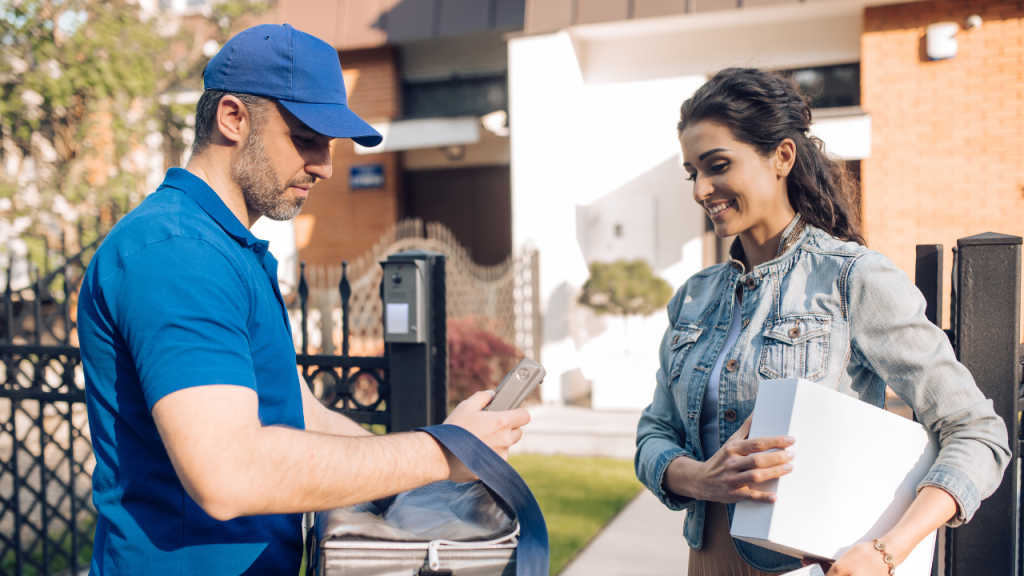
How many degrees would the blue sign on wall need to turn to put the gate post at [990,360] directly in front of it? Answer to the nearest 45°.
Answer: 0° — it already faces it

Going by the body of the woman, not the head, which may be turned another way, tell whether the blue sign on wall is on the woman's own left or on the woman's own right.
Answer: on the woman's own right

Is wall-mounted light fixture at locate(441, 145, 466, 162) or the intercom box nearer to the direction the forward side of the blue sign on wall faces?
the intercom box

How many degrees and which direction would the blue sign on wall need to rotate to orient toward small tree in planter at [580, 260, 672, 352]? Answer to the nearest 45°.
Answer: approximately 45° to its left

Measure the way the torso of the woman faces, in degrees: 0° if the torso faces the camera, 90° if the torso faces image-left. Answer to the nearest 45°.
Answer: approximately 45°

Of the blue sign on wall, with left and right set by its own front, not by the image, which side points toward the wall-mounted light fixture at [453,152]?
left

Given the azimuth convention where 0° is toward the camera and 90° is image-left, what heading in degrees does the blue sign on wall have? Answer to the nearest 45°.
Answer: approximately 0°

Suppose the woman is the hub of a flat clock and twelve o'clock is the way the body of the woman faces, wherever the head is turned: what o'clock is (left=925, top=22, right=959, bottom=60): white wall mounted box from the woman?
The white wall mounted box is roughly at 5 o'clock from the woman.

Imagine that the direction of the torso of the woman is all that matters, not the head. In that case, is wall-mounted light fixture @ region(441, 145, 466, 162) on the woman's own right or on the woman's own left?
on the woman's own right

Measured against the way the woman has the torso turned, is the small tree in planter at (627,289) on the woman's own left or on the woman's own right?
on the woman's own right

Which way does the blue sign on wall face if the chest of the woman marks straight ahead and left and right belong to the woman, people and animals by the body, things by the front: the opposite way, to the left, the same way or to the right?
to the left
